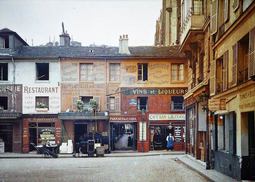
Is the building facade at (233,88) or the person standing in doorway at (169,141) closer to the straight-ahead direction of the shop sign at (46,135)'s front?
the building facade

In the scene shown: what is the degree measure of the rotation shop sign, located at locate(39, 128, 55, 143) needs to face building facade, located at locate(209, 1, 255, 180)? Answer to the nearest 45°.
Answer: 0° — it already faces it

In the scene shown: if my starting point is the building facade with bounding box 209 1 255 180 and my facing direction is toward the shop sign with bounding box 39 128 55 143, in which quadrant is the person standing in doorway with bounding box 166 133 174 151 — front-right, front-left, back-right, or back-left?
front-right

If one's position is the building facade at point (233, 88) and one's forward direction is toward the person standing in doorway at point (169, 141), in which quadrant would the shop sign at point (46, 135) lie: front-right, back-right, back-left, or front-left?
front-left

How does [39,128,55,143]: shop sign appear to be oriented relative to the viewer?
toward the camera

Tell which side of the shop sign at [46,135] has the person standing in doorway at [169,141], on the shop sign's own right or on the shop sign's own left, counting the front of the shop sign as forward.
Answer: on the shop sign's own left
